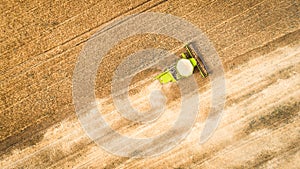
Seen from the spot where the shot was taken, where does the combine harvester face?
facing away from the viewer and to the right of the viewer
